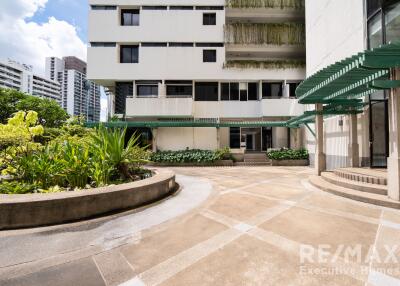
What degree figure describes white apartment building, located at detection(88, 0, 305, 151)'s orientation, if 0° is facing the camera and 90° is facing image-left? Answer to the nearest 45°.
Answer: approximately 0°

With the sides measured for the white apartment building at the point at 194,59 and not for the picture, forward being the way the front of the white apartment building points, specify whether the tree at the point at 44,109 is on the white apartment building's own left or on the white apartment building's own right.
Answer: on the white apartment building's own right

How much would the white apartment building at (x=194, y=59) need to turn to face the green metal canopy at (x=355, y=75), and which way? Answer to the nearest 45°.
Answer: approximately 45° to its left
